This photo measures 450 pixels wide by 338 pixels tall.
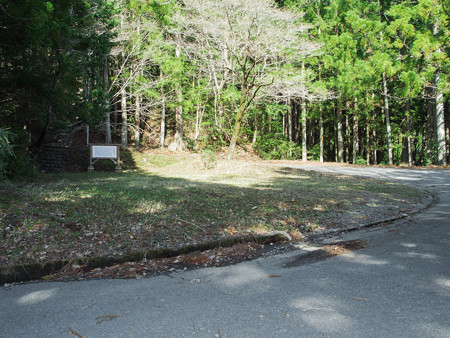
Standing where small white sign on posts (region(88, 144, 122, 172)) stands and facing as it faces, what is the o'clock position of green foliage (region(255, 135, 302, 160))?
The green foliage is roughly at 8 o'clock from the small white sign on posts.

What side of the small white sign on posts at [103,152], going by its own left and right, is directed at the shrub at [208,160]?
left

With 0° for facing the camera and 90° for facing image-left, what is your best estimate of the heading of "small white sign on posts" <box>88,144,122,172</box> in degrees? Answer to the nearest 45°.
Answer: approximately 0°

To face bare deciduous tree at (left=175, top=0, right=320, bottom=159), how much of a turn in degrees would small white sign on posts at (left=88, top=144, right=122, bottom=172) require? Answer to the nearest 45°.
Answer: approximately 90° to its left

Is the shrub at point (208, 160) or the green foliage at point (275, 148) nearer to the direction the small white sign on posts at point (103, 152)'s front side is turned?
the shrub
